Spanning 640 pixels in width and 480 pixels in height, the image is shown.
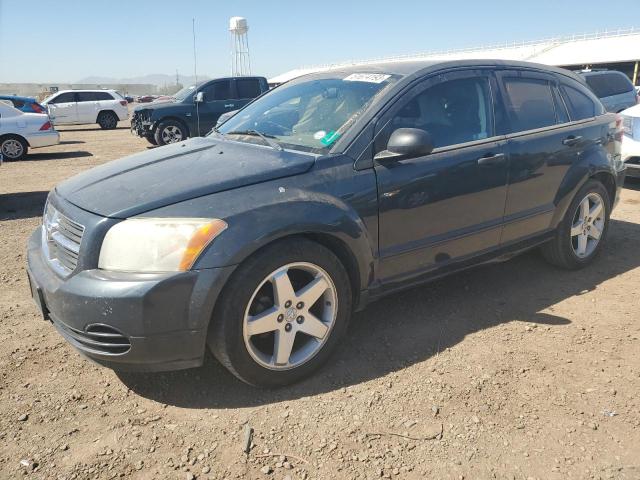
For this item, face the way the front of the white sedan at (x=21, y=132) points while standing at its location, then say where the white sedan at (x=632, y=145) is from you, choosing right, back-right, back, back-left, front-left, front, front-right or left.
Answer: back-left

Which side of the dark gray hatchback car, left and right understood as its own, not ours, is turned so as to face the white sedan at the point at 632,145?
back

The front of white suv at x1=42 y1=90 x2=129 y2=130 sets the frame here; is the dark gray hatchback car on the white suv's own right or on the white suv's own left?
on the white suv's own left

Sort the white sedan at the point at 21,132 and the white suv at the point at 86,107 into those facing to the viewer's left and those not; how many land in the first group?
2

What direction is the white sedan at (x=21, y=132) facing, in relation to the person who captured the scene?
facing to the left of the viewer

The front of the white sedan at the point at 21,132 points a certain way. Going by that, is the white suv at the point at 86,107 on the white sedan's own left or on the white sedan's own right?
on the white sedan's own right

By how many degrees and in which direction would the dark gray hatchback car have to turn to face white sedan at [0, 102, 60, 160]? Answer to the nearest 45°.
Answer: approximately 90° to its right

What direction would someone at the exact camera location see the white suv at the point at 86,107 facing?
facing to the left of the viewer

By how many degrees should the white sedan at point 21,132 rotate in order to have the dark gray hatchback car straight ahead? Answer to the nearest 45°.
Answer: approximately 90° to its left
